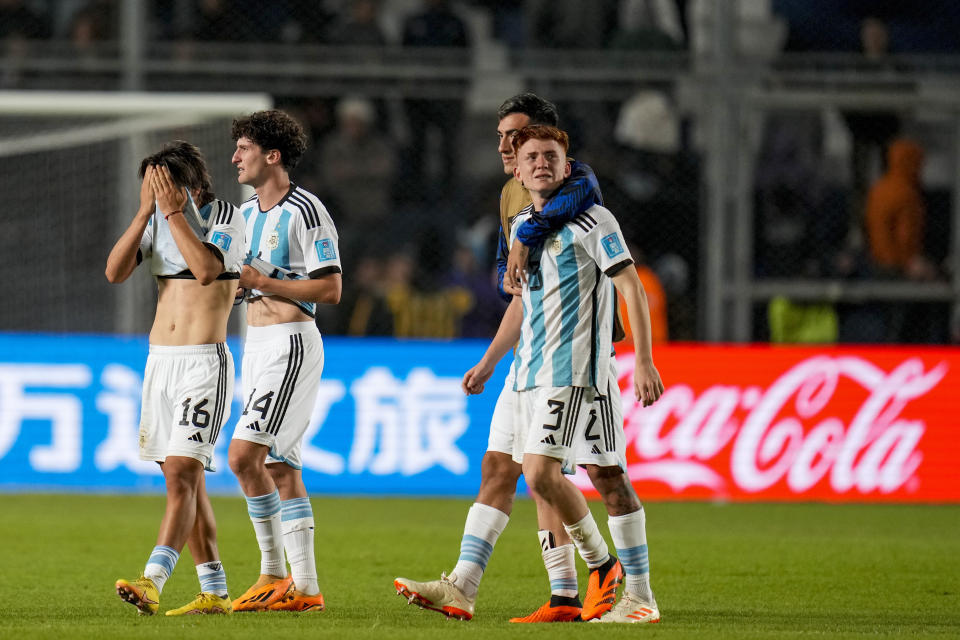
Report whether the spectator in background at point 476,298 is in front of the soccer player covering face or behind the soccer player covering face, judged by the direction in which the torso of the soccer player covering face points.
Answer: behind

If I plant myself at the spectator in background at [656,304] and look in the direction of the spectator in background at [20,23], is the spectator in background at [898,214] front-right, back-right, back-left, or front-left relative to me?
back-right

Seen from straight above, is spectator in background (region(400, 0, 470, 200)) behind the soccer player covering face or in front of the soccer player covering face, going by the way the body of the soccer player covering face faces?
behind

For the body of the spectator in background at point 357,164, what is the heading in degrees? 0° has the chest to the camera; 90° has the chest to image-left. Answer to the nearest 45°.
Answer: approximately 0°

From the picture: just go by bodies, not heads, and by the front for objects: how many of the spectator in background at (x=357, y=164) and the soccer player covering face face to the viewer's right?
0

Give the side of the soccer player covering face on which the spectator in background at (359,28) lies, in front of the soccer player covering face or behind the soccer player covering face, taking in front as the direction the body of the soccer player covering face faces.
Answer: behind

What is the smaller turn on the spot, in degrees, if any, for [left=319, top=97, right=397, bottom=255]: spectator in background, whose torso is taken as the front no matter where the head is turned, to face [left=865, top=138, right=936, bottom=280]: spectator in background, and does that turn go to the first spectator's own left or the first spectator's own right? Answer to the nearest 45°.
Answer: approximately 90° to the first spectator's own left

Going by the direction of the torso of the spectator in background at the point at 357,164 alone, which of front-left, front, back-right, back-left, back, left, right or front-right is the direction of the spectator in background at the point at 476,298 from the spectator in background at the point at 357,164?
front-left

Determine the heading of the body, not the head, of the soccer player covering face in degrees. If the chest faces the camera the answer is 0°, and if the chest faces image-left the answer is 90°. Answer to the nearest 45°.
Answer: approximately 45°
